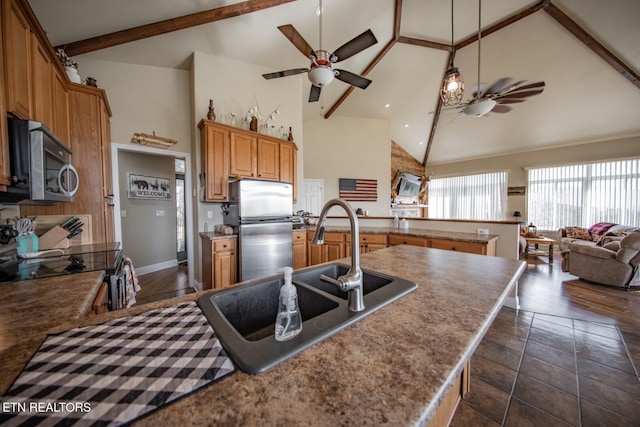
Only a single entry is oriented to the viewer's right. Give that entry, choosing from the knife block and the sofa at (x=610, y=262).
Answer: the knife block

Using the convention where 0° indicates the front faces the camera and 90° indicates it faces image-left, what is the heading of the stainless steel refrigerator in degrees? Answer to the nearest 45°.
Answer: approximately 315°

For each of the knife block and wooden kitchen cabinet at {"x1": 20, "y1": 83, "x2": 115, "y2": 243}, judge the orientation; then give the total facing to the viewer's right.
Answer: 2

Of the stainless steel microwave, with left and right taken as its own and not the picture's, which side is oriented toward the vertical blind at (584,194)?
front

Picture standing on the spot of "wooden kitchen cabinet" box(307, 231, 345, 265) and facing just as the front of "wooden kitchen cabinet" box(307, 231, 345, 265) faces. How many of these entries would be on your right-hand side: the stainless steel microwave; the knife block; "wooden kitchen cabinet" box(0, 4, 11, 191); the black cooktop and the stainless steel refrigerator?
5

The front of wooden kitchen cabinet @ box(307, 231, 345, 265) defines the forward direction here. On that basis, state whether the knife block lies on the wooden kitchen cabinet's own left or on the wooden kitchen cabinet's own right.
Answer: on the wooden kitchen cabinet's own right

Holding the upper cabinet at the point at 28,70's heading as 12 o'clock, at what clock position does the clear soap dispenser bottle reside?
The clear soap dispenser bottle is roughly at 1 o'clock from the upper cabinet.

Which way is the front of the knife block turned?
to the viewer's right
